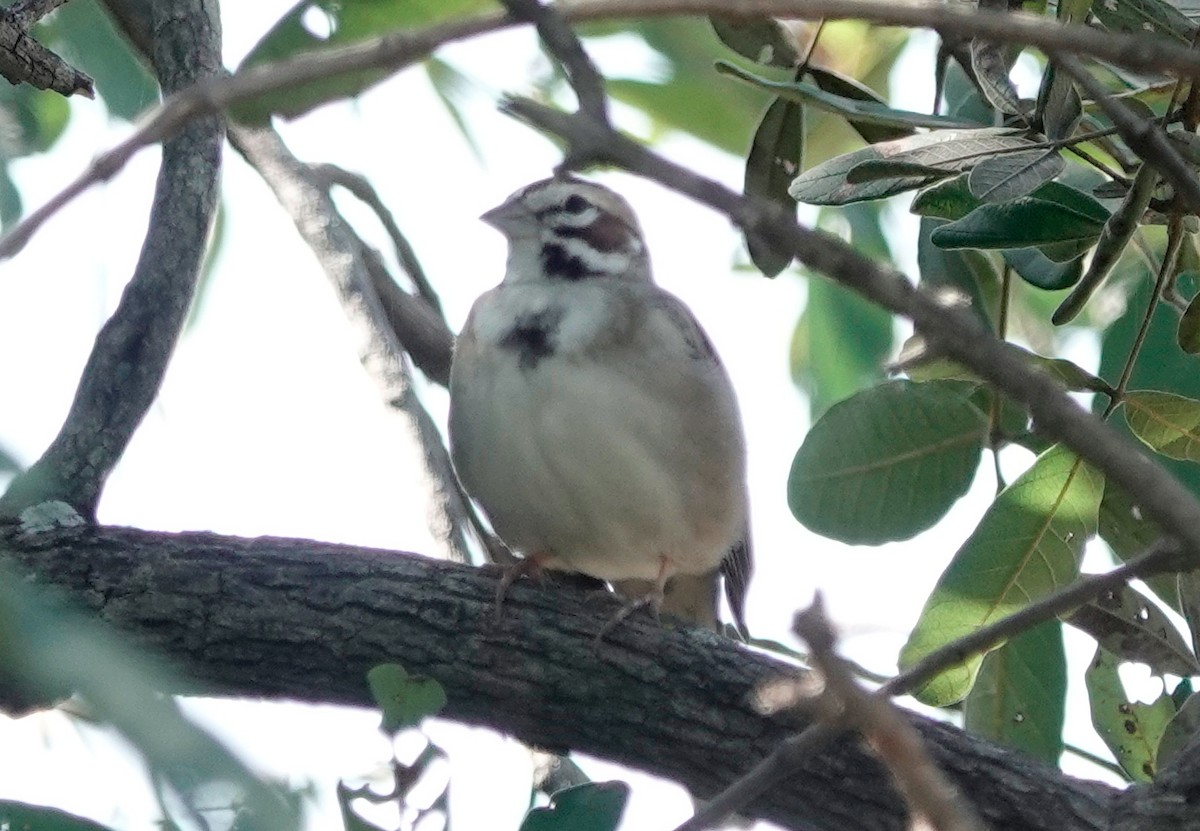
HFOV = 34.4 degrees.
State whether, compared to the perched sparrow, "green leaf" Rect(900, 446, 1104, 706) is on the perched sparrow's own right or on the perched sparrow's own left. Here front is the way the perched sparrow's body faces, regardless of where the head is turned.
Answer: on the perched sparrow's own left

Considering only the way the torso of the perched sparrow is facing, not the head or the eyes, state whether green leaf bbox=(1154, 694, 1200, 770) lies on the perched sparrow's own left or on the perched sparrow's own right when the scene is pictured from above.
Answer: on the perched sparrow's own left

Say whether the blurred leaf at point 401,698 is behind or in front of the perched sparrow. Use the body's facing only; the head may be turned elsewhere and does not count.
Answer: in front

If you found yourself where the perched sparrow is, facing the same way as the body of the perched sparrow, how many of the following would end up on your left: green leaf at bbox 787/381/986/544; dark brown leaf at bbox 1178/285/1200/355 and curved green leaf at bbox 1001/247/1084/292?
3

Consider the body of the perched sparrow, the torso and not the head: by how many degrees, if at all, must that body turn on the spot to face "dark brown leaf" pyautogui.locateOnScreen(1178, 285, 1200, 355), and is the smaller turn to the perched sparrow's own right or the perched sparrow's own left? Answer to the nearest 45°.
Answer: approximately 90° to the perched sparrow's own left

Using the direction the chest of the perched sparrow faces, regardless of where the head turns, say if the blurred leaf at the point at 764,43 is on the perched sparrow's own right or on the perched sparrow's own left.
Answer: on the perched sparrow's own left

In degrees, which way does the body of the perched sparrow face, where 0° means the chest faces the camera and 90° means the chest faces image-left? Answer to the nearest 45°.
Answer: approximately 45°

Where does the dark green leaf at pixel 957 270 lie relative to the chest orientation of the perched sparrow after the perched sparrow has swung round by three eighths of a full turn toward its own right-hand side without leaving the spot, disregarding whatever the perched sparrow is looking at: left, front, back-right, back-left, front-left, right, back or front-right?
back-right

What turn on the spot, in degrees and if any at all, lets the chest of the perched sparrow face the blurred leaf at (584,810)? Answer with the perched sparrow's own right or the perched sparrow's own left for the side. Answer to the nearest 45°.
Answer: approximately 45° to the perched sparrow's own left

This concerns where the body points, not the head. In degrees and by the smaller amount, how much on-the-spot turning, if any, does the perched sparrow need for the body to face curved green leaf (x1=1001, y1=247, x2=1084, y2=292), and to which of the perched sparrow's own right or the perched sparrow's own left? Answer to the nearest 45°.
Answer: approximately 90° to the perched sparrow's own left
